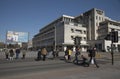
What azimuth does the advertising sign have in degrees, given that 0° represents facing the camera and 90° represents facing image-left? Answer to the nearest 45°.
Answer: approximately 0°
